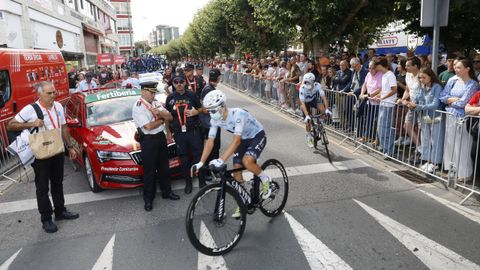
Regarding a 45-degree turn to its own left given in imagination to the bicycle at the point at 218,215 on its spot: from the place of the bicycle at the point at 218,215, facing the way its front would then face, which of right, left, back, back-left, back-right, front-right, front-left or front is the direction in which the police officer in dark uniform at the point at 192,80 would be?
back

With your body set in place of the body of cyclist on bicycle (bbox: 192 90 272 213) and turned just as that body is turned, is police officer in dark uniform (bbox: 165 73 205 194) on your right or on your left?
on your right

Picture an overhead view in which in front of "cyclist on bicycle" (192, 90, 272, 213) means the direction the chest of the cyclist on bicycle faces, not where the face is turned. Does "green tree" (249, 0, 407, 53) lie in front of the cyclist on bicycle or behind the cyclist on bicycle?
behind

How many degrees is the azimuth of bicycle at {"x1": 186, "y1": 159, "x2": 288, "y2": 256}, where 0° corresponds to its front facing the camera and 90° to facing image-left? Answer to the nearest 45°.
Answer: approximately 45°

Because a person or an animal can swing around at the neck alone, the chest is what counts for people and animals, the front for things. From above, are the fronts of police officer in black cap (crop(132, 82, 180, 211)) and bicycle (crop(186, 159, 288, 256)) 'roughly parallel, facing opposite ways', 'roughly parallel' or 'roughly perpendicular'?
roughly perpendicular

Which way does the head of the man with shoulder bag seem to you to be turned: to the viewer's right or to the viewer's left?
to the viewer's right

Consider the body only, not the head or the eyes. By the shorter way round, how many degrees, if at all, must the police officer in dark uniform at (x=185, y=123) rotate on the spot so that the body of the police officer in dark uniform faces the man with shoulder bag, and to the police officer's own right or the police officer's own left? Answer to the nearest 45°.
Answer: approximately 45° to the police officer's own right

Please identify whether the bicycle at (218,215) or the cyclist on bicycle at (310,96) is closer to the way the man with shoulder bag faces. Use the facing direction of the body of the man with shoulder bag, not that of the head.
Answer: the bicycle

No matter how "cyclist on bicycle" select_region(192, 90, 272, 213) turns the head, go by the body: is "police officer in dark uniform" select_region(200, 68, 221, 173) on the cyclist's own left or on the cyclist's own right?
on the cyclist's own right
